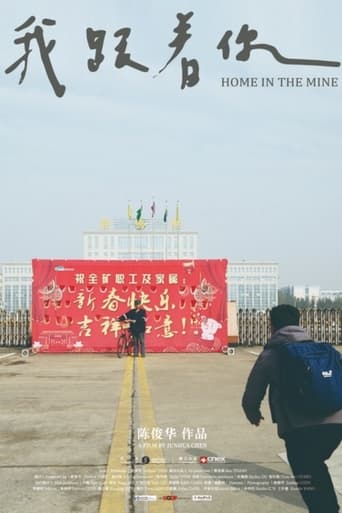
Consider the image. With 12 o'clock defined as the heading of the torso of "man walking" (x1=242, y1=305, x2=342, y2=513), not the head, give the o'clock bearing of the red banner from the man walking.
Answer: The red banner is roughly at 1 o'clock from the man walking.

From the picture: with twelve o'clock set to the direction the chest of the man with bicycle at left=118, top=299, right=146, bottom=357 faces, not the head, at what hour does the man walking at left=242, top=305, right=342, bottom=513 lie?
the man walking at left=242, top=305, right=342, bottom=513 is roughly at 12 o'clock from the man with bicycle at left=118, top=299, right=146, bottom=357.

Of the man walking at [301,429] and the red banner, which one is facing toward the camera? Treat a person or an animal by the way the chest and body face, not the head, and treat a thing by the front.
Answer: the red banner

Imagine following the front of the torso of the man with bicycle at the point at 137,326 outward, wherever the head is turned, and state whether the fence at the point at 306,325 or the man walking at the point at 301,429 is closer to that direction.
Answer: the man walking

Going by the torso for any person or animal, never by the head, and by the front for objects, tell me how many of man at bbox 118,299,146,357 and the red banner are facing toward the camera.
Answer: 2

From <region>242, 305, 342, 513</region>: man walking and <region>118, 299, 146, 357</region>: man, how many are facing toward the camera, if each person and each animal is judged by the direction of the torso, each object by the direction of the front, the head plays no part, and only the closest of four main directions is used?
1

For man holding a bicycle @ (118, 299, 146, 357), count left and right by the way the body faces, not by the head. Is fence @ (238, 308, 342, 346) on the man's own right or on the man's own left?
on the man's own left

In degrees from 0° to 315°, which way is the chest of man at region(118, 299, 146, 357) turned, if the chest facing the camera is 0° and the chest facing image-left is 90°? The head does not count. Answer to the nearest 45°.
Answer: approximately 0°

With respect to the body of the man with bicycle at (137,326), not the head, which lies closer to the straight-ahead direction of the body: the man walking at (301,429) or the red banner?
the man walking

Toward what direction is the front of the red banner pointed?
toward the camera

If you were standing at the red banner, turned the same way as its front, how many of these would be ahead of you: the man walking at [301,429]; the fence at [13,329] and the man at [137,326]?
2

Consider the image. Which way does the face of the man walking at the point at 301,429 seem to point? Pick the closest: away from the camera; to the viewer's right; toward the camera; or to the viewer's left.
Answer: away from the camera

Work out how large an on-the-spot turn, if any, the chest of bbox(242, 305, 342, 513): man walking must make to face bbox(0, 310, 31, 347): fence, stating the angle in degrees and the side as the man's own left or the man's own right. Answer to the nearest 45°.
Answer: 0° — they already face it

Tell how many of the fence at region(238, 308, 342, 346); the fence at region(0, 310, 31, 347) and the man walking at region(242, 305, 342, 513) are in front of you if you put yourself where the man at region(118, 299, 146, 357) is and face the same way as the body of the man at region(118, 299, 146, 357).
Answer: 1

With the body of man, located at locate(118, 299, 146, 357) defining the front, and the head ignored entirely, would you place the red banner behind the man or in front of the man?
behind

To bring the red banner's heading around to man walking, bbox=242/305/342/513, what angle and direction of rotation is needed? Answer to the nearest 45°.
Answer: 0° — it already faces them

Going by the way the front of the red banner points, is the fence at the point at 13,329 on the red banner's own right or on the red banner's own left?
on the red banner's own right
